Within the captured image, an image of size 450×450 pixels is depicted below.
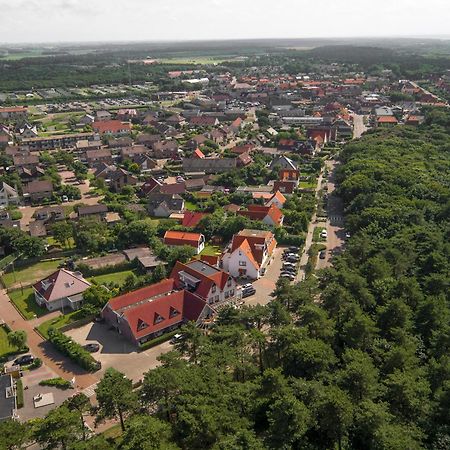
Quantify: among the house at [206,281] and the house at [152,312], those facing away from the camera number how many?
0

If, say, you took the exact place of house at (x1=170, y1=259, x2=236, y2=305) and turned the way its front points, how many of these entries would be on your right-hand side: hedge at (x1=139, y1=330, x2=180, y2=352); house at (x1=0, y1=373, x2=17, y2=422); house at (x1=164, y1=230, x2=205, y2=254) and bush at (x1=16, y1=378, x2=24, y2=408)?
3

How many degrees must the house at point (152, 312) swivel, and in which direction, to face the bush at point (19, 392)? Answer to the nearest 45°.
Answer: approximately 90° to its right

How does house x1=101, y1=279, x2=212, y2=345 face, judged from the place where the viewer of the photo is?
facing the viewer and to the right of the viewer

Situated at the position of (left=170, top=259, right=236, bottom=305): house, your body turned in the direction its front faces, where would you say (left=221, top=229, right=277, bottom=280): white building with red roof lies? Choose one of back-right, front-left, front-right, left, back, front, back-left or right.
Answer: left

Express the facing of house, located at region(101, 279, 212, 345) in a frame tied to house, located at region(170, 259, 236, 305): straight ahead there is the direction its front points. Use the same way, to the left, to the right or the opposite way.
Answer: the same way

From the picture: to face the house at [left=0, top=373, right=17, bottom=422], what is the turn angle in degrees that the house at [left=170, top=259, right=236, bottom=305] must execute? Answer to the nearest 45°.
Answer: approximately 90° to its right

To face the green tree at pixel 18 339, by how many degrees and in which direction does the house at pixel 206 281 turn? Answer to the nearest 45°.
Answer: approximately 135° to its right

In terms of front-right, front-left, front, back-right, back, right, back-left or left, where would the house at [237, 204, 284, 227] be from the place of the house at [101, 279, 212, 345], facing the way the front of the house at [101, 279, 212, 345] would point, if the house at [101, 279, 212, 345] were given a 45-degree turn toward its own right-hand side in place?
back-left

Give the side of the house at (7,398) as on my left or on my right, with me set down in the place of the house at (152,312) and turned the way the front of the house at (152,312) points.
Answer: on my right

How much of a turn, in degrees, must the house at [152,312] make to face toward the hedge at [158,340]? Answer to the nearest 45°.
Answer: approximately 45° to its right

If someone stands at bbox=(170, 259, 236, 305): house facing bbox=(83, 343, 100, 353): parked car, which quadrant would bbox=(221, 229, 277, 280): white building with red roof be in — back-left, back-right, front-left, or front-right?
back-right
